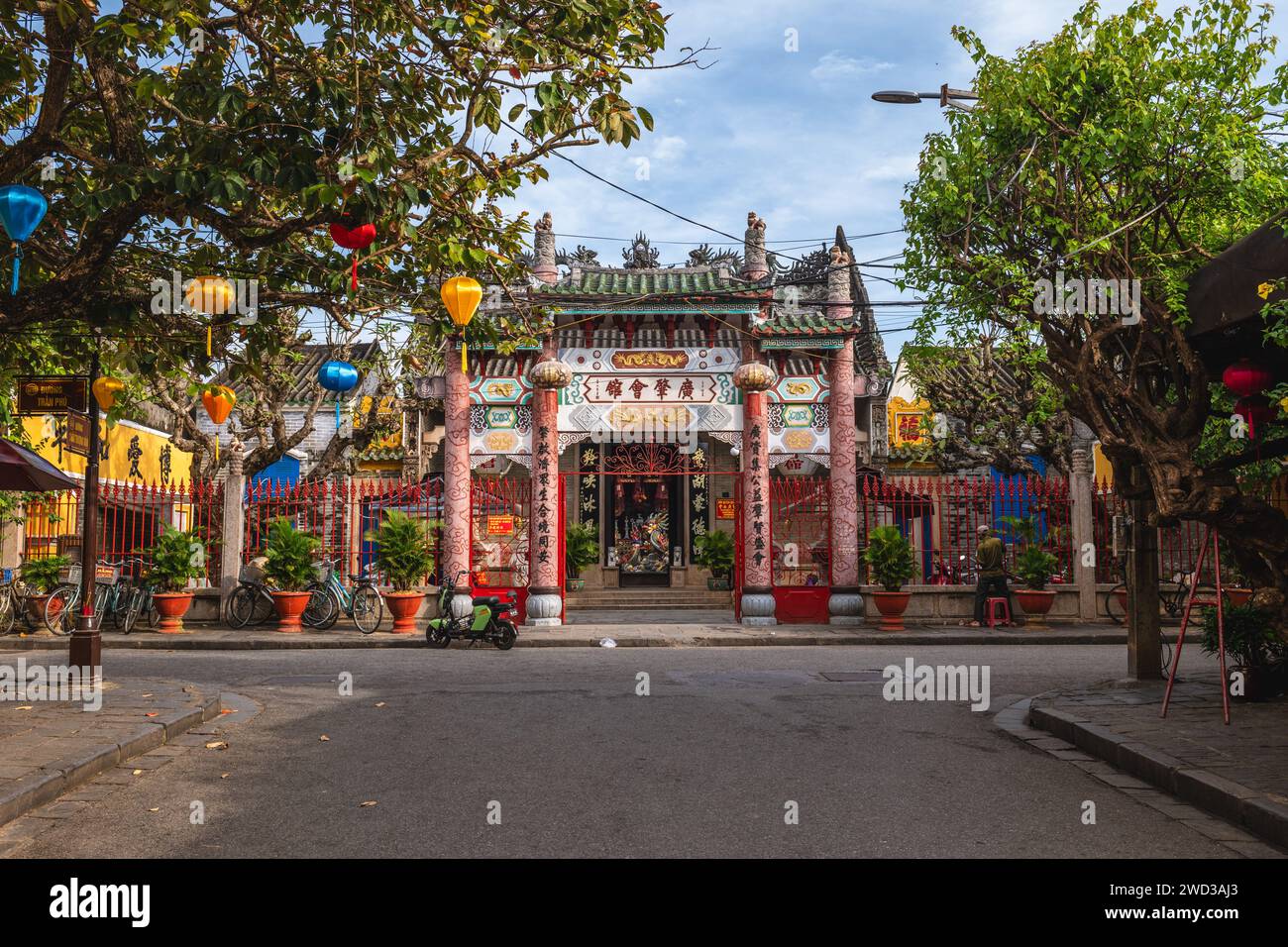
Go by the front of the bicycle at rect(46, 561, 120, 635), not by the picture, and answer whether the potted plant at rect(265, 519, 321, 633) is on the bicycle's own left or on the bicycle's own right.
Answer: on the bicycle's own left

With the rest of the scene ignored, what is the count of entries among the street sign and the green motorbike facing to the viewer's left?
1

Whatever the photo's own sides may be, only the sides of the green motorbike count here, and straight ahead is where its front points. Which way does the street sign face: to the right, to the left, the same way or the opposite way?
to the left

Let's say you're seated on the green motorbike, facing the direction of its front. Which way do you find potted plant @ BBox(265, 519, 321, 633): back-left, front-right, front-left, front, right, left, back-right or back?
front-right

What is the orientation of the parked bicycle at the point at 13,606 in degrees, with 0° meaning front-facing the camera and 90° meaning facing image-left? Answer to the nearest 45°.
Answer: approximately 45°

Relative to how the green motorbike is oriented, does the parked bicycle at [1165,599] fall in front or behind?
behind

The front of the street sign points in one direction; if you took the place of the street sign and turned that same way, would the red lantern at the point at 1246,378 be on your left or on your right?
on your left

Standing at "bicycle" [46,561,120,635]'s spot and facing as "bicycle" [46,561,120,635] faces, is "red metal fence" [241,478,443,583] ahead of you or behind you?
behind

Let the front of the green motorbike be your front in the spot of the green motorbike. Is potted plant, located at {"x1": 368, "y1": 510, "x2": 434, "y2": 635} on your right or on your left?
on your right

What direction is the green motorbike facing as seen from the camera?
to the viewer's left
